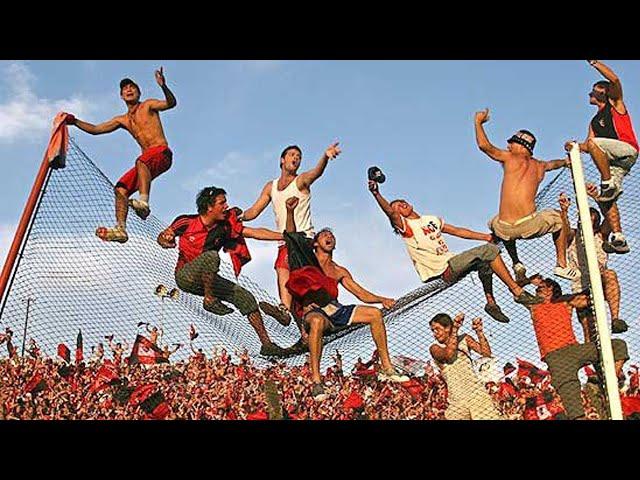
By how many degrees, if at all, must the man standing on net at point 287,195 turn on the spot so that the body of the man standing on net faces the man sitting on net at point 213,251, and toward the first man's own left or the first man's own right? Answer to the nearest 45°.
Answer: approximately 90° to the first man's own right

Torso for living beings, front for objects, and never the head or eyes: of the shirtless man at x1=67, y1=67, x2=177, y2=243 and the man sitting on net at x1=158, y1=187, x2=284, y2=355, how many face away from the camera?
0

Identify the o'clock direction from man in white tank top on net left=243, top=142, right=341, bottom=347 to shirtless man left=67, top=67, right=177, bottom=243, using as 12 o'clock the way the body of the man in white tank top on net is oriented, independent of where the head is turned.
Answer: The shirtless man is roughly at 3 o'clock from the man in white tank top on net.

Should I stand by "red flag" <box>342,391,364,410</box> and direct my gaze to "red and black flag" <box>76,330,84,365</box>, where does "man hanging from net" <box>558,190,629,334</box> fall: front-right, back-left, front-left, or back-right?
back-left

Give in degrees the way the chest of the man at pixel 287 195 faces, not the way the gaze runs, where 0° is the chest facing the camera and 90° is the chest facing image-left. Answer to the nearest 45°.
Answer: approximately 0°

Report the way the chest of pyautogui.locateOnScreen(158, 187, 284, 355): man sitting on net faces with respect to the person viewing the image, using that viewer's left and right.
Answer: facing the viewer and to the right of the viewer

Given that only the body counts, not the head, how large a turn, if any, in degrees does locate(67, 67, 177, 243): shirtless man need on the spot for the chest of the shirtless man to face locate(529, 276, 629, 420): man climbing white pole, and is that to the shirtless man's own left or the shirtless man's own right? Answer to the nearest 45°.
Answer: approximately 135° to the shirtless man's own left

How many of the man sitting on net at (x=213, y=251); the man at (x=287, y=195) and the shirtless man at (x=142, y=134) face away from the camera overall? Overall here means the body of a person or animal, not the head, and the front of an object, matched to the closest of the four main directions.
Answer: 0

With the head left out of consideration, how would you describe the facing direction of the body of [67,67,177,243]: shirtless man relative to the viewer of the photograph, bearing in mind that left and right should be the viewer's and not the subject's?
facing the viewer and to the left of the viewer

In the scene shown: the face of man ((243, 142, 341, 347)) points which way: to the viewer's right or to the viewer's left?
to the viewer's right

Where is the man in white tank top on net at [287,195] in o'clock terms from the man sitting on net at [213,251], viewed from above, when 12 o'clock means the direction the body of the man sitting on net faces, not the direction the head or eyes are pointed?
The man in white tank top on net is roughly at 10 o'clock from the man sitting on net.

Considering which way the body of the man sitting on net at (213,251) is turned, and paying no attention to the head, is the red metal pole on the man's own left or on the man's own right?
on the man's own right

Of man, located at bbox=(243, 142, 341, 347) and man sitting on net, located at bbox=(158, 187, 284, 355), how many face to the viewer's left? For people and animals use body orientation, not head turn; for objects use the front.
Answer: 0
